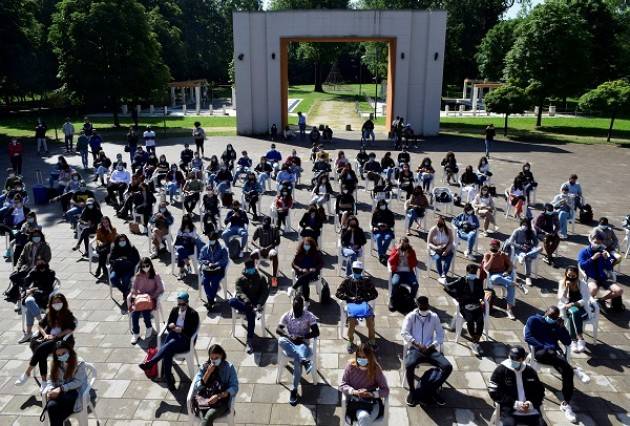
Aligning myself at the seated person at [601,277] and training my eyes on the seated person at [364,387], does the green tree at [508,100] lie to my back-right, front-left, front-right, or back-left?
back-right

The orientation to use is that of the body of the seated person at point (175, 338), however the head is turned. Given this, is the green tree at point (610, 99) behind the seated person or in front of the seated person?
behind

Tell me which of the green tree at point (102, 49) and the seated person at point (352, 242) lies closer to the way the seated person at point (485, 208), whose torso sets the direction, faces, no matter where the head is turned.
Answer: the seated person

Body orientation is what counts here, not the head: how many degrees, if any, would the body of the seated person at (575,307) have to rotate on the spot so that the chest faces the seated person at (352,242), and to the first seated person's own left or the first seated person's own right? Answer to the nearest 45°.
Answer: approximately 90° to the first seated person's own right

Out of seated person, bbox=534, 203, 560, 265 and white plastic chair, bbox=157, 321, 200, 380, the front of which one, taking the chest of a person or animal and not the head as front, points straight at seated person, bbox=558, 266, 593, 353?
seated person, bbox=534, 203, 560, 265

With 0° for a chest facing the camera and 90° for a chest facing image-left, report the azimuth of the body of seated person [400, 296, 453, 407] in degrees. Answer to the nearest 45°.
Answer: approximately 0°

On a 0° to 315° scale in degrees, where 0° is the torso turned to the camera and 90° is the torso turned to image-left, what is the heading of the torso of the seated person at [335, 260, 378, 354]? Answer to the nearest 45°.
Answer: approximately 0°

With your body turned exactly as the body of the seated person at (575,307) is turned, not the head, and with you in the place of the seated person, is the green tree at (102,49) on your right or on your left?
on your right

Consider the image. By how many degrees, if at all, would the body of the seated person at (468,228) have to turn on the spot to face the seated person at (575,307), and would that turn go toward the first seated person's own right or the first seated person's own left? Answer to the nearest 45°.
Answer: approximately 45° to the first seated person's own left

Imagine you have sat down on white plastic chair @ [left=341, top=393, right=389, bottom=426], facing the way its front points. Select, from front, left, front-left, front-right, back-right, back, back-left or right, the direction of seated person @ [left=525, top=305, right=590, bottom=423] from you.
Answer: back-left

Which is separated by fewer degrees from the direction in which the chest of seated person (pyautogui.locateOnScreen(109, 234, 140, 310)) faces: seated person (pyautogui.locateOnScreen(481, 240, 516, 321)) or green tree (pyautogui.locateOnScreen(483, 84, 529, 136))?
the seated person
